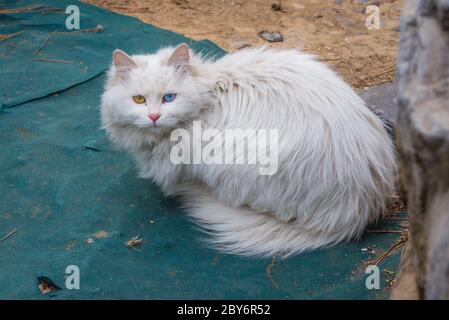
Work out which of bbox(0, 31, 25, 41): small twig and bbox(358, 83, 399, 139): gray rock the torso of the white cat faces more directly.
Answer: the small twig

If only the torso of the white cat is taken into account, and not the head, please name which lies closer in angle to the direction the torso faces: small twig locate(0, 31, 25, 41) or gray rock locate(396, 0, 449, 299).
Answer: the small twig

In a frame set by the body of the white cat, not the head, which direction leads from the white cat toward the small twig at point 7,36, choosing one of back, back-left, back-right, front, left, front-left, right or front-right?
front-right

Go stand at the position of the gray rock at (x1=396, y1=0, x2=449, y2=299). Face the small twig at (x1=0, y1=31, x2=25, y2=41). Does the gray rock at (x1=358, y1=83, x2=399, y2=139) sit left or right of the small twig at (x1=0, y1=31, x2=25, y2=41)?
right

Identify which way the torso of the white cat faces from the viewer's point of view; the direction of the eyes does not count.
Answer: to the viewer's left

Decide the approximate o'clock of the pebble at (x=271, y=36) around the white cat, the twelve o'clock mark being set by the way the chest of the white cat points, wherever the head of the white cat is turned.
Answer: The pebble is roughly at 3 o'clock from the white cat.

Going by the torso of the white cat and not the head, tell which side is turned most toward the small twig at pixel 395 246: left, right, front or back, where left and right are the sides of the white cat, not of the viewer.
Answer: back

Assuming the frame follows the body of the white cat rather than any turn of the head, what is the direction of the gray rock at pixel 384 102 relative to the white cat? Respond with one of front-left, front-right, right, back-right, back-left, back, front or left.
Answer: back-right

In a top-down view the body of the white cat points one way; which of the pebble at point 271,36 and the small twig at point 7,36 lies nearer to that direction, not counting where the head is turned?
the small twig
